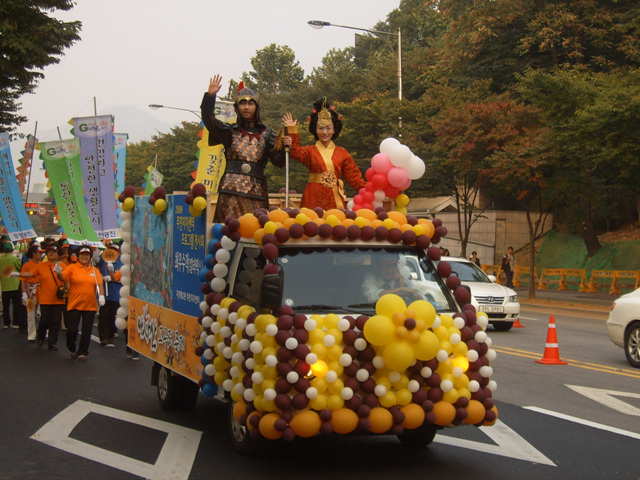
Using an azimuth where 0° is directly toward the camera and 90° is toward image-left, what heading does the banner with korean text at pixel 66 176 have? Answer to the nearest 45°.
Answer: approximately 0°

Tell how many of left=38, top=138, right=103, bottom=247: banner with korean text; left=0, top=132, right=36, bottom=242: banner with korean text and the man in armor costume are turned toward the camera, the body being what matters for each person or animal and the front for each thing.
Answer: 3

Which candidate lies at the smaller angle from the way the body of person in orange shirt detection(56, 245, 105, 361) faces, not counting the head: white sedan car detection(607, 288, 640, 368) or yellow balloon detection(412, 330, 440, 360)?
the yellow balloon

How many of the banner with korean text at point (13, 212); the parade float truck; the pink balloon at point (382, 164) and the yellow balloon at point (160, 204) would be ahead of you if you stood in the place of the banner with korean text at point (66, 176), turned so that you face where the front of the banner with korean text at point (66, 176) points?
3

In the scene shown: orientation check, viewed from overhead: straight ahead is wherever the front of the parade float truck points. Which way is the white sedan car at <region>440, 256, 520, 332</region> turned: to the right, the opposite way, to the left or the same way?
the same way

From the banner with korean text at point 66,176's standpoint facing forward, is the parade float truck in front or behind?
in front

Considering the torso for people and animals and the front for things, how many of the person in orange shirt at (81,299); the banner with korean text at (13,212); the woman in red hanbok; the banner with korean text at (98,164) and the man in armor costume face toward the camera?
5

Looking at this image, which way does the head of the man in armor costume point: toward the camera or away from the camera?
toward the camera

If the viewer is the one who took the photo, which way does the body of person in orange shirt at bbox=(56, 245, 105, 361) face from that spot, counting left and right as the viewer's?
facing the viewer

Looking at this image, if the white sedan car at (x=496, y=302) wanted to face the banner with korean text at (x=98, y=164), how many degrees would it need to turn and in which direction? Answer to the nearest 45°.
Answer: approximately 135° to its right

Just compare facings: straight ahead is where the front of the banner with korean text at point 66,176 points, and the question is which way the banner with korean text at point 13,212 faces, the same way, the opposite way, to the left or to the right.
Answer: the same way

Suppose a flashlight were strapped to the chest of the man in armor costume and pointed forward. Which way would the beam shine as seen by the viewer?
toward the camera

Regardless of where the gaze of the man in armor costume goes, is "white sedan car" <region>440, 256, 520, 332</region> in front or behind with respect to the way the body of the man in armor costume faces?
behind

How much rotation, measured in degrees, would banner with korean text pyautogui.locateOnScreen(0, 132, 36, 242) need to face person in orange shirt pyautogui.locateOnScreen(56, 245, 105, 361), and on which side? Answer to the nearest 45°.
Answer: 0° — it already faces them

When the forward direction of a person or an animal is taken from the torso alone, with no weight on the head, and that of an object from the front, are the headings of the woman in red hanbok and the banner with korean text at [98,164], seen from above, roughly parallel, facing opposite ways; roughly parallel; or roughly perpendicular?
roughly parallel

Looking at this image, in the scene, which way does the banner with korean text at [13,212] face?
toward the camera

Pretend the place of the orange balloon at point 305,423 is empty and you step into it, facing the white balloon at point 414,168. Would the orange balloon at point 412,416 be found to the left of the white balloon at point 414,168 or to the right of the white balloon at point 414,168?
right

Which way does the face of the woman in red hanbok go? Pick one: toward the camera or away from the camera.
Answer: toward the camera

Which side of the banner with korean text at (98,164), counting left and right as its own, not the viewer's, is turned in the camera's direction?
front

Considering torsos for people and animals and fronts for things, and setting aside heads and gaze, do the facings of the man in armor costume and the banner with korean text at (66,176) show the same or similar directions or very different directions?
same or similar directions

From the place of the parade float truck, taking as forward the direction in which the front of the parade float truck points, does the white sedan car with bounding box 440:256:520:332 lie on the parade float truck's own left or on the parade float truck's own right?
on the parade float truck's own left

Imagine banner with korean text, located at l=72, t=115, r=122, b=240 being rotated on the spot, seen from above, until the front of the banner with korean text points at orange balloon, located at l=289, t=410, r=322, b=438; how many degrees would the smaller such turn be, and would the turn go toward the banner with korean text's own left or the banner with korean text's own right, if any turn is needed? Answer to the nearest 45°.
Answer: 0° — it already faces it
